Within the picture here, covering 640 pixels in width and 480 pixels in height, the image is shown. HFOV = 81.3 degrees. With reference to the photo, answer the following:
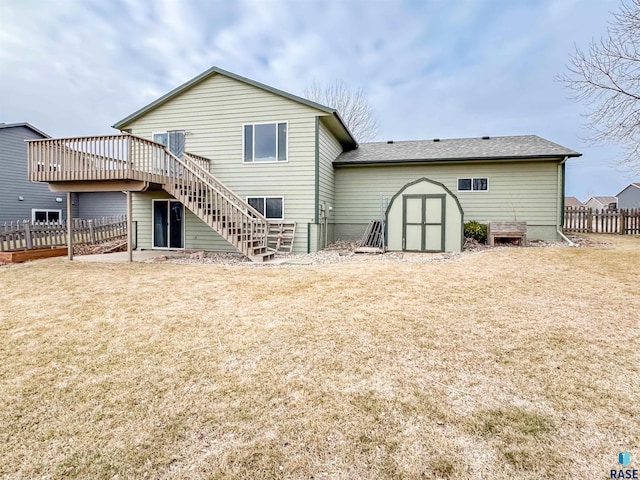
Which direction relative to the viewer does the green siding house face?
away from the camera

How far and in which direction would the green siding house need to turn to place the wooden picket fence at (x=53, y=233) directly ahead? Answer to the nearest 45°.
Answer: approximately 90° to its left

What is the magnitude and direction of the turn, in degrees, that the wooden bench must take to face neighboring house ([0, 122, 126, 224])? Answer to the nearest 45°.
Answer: approximately 90° to its right

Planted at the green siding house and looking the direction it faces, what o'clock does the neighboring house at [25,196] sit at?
The neighboring house is roughly at 10 o'clock from the green siding house.

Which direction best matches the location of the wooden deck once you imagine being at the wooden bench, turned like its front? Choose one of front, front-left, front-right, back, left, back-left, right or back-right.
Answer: front-right

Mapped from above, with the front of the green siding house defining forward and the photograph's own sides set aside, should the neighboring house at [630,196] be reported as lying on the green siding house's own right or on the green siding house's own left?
on the green siding house's own right

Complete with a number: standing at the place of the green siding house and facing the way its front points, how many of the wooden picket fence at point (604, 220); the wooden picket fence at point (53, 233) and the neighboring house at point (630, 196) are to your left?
1

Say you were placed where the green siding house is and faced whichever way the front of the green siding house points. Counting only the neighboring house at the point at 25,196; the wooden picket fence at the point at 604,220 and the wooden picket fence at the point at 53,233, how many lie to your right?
1

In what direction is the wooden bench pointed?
toward the camera

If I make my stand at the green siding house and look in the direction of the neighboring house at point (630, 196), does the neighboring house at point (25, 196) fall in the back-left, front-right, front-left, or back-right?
back-left

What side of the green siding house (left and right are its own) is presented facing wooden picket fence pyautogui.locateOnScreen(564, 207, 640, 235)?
right
